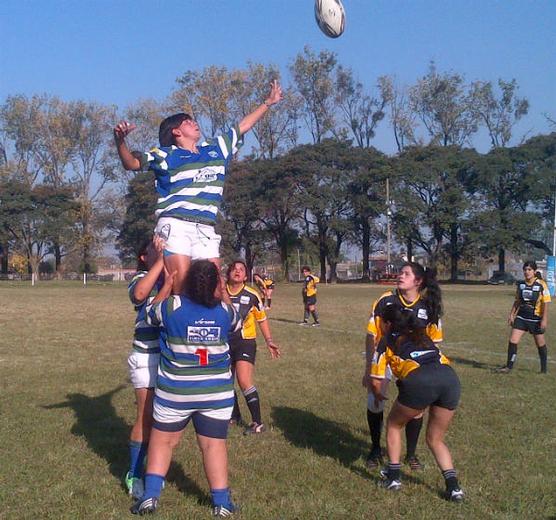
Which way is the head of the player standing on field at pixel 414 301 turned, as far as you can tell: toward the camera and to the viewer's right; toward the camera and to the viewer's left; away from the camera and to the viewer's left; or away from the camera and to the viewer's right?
toward the camera and to the viewer's left

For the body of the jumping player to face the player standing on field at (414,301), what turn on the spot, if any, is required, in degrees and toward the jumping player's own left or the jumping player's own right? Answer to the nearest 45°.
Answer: approximately 45° to the jumping player's own left

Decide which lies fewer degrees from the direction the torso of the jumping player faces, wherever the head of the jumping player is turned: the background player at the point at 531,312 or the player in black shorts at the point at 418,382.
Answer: the player in black shorts

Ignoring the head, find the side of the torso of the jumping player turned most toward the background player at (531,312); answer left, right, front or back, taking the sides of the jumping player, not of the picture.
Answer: left

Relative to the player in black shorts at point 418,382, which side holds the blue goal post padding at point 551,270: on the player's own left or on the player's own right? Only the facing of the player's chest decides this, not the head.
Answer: on the player's own right

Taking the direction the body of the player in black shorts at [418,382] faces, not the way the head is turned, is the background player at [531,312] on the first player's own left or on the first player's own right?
on the first player's own right

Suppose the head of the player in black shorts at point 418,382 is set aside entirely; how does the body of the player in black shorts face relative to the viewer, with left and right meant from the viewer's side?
facing away from the viewer and to the left of the viewer

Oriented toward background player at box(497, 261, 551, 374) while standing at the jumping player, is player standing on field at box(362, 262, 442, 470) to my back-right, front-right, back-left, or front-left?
front-right

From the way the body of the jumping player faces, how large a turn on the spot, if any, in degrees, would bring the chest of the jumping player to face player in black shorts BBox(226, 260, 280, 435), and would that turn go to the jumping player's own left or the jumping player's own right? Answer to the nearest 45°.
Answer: approximately 135° to the jumping player's own left

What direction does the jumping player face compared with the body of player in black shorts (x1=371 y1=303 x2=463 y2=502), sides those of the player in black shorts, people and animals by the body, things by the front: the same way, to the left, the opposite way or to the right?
the opposite way

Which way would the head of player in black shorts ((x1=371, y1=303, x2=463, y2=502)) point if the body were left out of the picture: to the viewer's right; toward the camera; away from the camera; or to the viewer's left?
away from the camera

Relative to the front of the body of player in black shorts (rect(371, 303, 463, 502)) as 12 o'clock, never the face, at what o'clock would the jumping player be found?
The jumping player is roughly at 10 o'clock from the player in black shorts.

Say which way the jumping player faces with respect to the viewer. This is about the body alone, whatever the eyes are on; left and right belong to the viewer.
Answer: facing the viewer and to the right of the viewer

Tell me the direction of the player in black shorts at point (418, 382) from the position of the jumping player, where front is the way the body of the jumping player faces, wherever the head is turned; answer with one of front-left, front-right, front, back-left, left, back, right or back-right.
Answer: front-left
